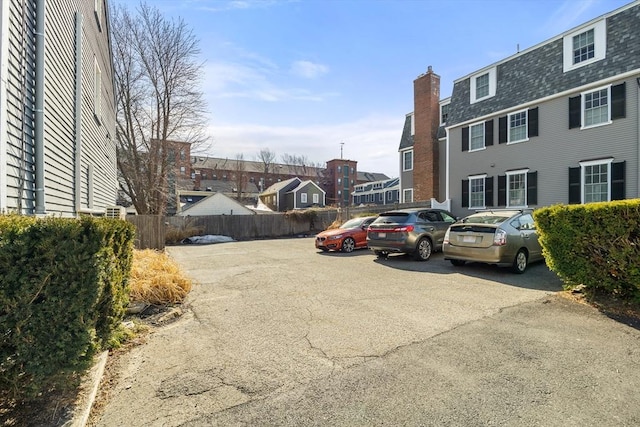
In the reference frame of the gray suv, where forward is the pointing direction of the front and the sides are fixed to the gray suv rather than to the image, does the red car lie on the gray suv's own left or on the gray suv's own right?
on the gray suv's own left

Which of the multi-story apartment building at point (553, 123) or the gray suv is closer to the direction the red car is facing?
the gray suv

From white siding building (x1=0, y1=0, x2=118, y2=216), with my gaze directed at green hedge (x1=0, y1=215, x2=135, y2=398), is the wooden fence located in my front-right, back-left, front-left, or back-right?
back-left

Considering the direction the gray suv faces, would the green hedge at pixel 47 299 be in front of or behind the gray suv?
behind

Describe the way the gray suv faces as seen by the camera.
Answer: facing away from the viewer and to the right of the viewer

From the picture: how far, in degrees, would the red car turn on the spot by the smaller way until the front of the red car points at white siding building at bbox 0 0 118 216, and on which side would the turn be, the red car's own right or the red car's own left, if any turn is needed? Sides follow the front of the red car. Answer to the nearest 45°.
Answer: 0° — it already faces it

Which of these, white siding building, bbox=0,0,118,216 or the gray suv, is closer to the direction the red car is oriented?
the white siding building

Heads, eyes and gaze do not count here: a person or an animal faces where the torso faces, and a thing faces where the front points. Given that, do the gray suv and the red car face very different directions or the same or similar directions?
very different directions

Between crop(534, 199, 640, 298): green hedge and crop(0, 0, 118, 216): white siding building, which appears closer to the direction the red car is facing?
the white siding building

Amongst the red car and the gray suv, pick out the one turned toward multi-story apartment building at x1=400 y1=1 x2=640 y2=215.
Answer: the gray suv

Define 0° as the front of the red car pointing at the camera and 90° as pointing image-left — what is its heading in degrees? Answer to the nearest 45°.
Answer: approximately 45°
